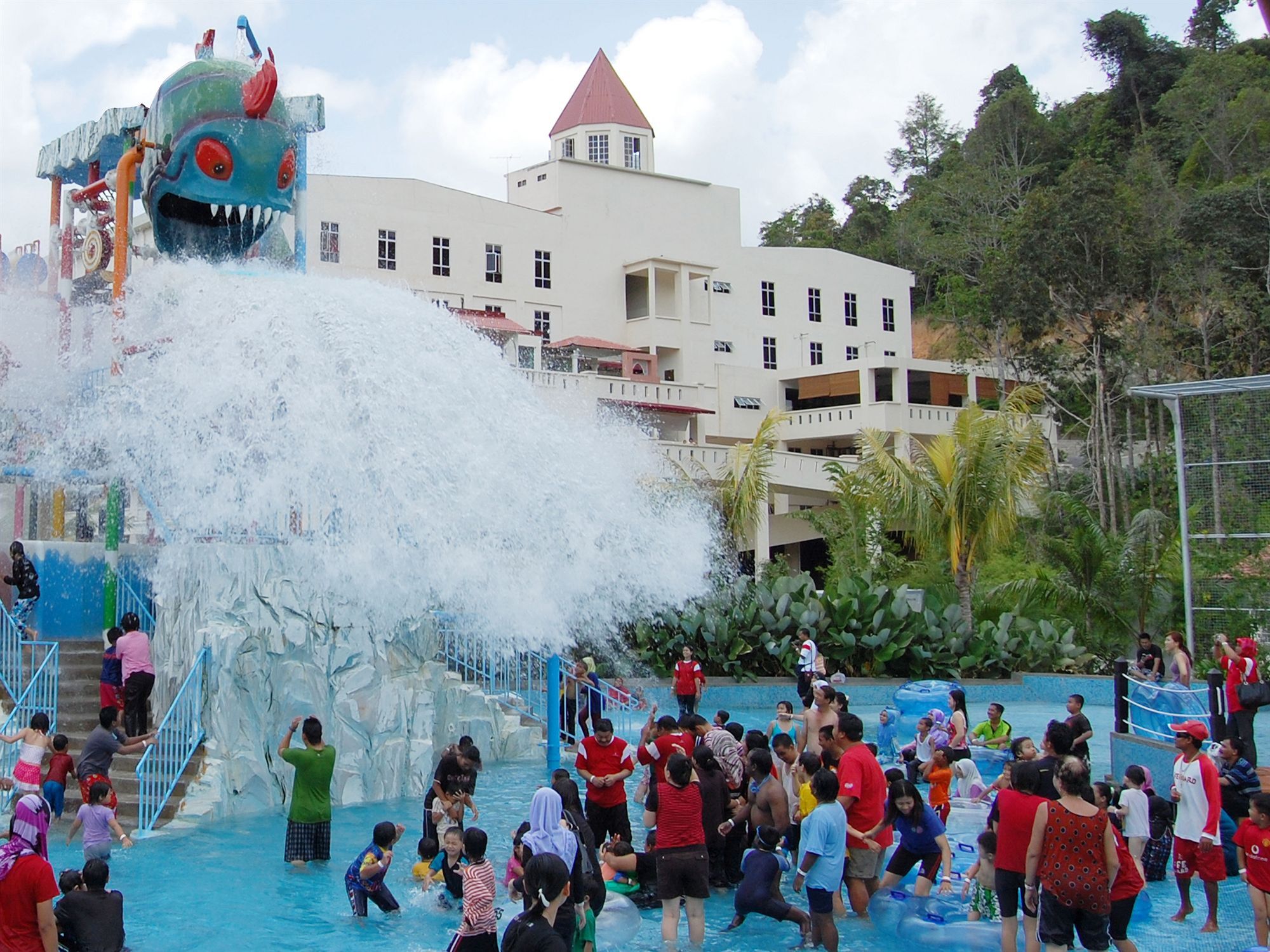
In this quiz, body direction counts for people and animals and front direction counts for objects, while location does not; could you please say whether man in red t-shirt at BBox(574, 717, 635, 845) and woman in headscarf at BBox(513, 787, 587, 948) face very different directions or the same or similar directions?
very different directions

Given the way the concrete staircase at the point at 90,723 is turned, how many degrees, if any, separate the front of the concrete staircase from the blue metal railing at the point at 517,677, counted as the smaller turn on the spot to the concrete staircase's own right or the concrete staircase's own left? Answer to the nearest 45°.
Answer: approximately 135° to the concrete staircase's own left

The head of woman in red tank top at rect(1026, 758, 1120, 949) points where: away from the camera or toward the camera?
away from the camera

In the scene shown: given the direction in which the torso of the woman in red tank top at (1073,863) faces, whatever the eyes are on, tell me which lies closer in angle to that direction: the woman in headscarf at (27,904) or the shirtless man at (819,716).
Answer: the shirtless man

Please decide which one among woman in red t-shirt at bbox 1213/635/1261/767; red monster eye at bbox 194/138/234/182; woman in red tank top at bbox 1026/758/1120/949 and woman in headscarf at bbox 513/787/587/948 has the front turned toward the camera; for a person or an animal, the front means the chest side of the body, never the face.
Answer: the red monster eye

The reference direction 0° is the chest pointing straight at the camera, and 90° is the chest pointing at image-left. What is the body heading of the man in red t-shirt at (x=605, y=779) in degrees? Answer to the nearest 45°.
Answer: approximately 0°
